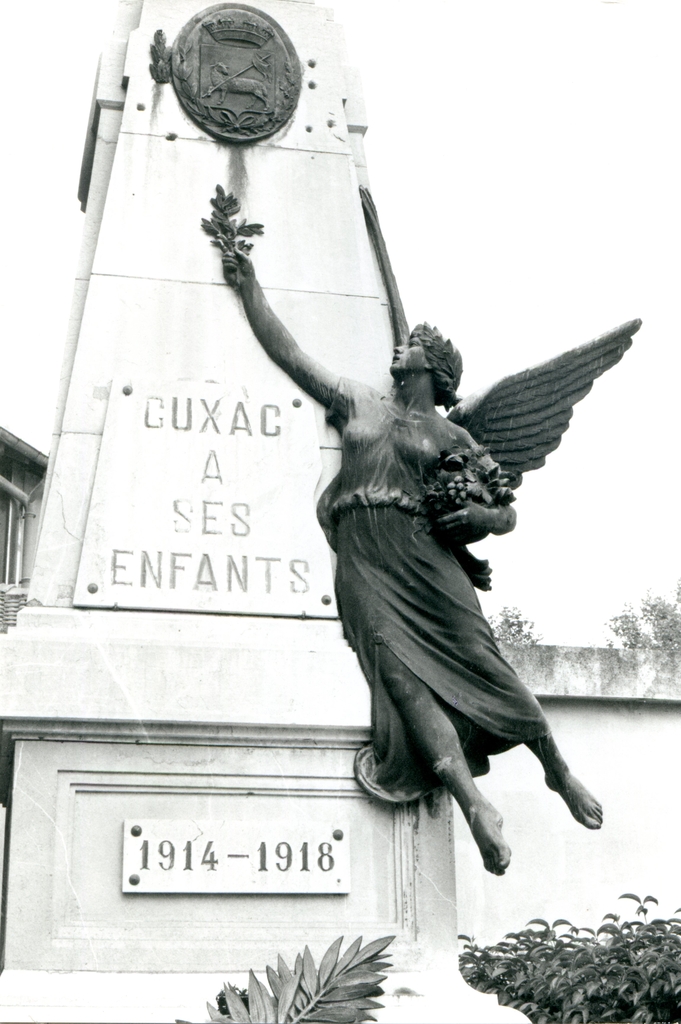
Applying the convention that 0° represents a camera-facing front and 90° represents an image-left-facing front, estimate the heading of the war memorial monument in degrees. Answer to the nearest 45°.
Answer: approximately 0°

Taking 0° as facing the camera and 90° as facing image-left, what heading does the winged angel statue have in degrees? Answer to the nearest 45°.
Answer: approximately 45°
